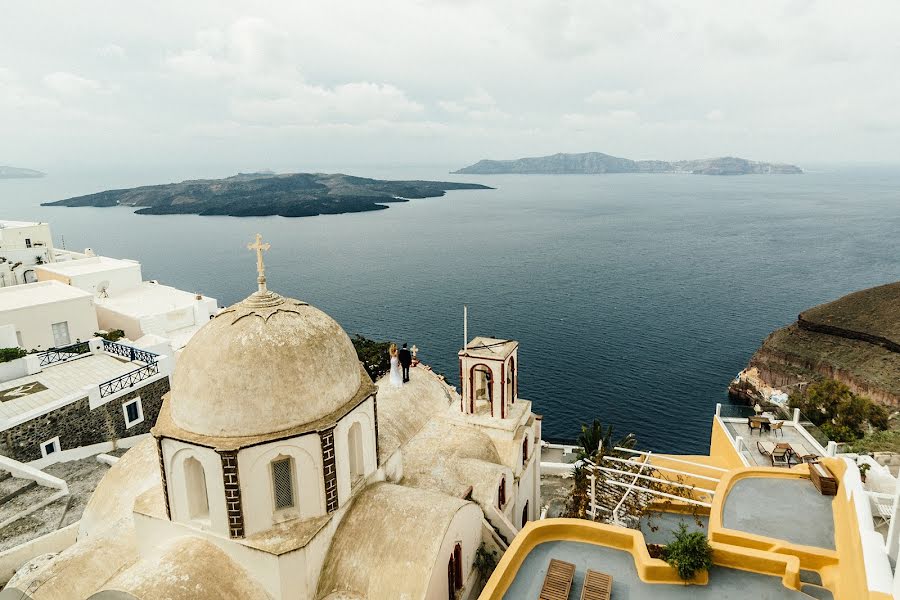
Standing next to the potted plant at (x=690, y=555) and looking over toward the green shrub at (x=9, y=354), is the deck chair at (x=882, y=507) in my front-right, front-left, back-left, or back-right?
back-right
